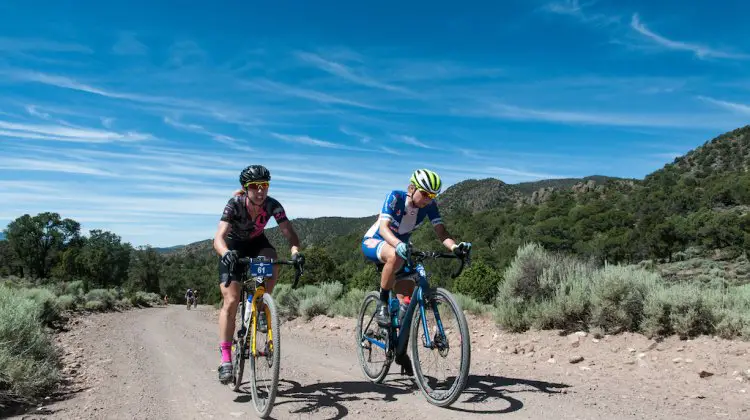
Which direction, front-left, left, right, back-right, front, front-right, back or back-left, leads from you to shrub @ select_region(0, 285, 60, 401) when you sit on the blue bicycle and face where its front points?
back-right

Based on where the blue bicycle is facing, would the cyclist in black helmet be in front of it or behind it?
behind

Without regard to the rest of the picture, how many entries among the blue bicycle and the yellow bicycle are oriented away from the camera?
0

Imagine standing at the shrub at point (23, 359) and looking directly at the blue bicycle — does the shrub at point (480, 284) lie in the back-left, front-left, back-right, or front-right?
front-left

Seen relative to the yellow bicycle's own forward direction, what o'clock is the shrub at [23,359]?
The shrub is roughly at 4 o'clock from the yellow bicycle.

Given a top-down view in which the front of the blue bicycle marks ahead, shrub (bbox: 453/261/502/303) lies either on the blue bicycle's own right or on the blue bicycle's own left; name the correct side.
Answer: on the blue bicycle's own left

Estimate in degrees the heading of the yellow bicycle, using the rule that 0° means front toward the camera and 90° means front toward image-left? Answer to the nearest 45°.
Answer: approximately 0°

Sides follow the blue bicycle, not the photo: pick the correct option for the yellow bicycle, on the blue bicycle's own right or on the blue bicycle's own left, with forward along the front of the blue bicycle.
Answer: on the blue bicycle's own right

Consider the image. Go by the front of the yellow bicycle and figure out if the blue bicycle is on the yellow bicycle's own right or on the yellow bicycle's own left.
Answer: on the yellow bicycle's own left

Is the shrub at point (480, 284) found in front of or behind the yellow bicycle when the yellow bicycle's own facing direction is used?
behind

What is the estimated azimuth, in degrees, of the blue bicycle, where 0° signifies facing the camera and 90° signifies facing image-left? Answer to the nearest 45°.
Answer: approximately 315°
